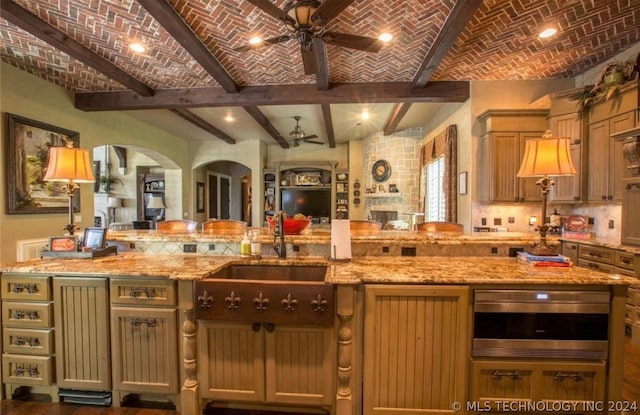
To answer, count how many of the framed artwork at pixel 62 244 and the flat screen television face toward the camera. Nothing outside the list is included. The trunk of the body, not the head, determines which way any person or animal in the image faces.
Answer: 2

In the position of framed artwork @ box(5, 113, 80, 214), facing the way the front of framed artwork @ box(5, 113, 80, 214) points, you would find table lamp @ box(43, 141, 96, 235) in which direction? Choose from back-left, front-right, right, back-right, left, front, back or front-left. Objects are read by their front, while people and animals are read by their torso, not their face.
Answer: front-right

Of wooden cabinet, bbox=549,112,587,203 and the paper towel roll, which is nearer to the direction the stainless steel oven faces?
the paper towel roll

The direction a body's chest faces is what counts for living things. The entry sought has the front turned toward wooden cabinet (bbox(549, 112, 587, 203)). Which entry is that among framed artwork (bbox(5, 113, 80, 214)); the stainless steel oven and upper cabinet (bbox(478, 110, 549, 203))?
the framed artwork

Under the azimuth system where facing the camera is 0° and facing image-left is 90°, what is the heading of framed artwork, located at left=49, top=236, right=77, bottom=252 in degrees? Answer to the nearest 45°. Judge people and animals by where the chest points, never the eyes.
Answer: approximately 0°

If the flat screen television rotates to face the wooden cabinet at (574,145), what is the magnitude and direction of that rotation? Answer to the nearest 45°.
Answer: approximately 45° to its left

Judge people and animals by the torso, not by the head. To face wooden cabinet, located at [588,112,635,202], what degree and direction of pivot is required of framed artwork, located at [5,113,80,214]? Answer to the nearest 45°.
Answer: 0° — it already faces it

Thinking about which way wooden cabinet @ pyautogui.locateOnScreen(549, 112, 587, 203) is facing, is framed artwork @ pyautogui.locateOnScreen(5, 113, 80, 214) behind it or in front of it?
in front
